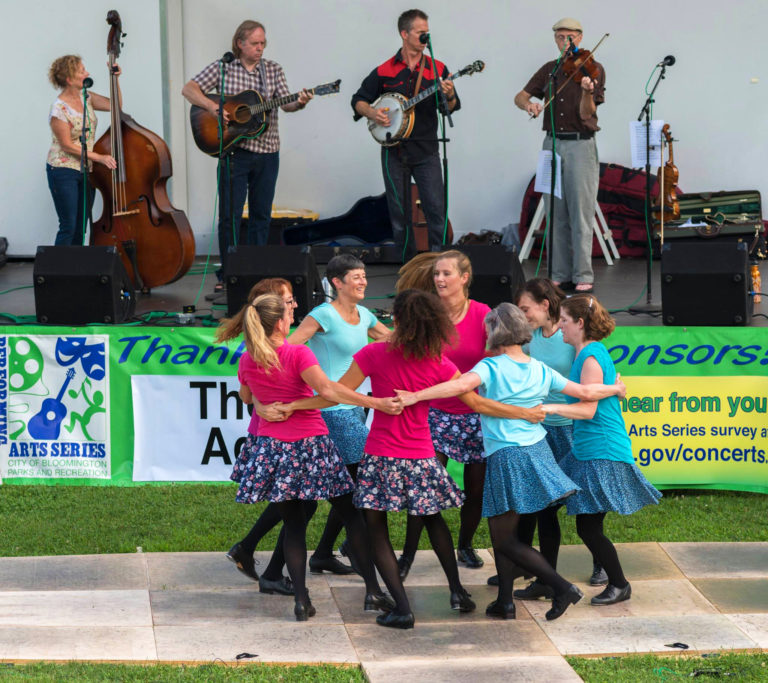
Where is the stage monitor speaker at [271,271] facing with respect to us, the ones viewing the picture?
facing away from the viewer

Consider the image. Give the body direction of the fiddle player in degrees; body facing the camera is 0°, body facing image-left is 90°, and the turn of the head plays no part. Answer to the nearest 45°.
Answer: approximately 0°

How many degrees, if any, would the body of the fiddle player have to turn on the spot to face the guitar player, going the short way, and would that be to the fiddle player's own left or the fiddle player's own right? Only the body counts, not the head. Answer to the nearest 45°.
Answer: approximately 90° to the fiddle player's own right

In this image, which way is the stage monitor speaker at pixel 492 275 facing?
away from the camera

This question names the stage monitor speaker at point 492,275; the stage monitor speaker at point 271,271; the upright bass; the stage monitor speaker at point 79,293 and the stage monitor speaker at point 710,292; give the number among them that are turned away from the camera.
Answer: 4

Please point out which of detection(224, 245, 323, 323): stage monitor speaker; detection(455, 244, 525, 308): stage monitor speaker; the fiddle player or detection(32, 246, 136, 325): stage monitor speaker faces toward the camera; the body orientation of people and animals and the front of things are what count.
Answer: the fiddle player

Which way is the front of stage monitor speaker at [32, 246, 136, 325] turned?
away from the camera

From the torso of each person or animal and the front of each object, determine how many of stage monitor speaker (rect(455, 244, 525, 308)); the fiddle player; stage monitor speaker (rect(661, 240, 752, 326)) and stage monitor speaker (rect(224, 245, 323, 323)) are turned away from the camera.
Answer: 3

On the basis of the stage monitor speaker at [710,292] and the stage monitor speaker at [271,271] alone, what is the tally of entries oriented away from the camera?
2

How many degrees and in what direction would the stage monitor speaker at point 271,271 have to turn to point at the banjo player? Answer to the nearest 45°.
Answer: approximately 45° to its right

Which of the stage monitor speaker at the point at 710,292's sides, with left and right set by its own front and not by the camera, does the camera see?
back

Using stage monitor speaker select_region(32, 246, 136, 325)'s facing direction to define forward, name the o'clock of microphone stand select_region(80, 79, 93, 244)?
The microphone stand is roughly at 12 o'clock from the stage monitor speaker.
